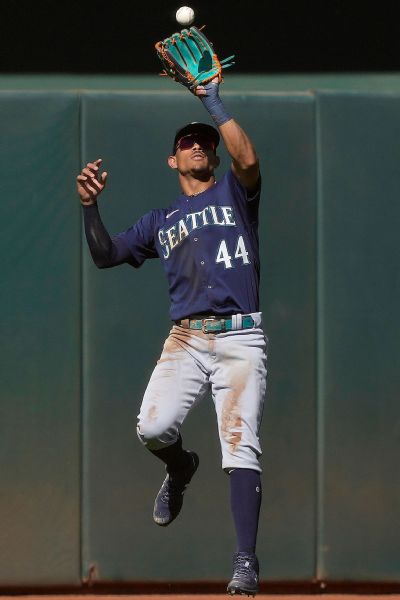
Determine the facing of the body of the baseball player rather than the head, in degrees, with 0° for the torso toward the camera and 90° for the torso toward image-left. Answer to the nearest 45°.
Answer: approximately 0°
